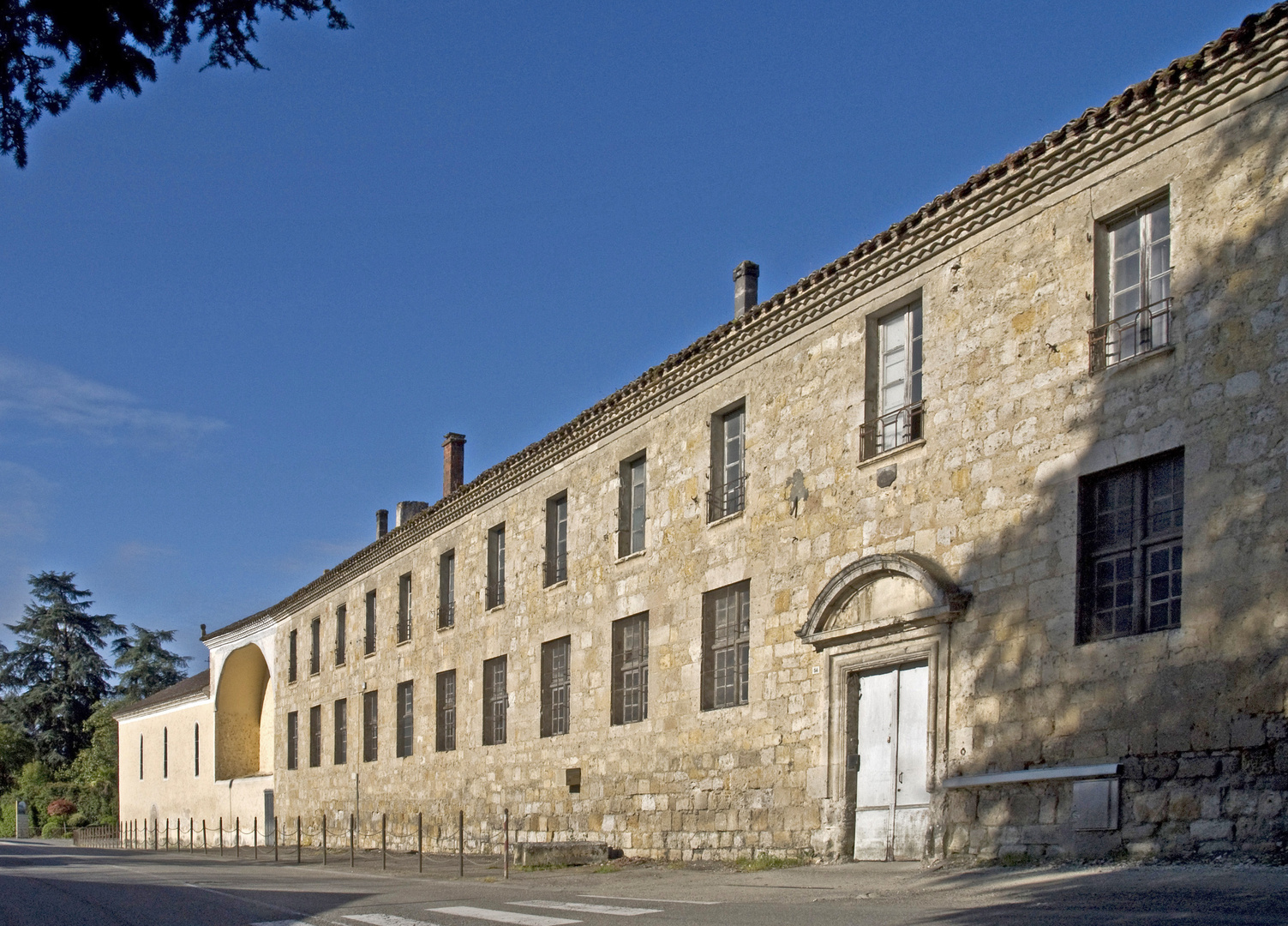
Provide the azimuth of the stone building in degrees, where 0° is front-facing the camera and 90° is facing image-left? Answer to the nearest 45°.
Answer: approximately 45°
